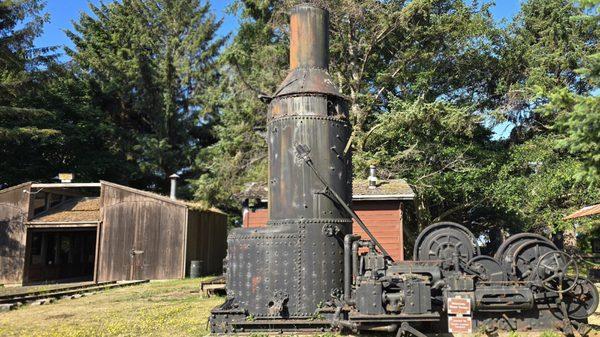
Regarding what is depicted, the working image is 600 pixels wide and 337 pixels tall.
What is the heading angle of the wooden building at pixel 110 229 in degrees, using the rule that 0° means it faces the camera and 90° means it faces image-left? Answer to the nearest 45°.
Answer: approximately 0°

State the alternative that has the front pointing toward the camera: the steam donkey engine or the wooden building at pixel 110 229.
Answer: the wooden building

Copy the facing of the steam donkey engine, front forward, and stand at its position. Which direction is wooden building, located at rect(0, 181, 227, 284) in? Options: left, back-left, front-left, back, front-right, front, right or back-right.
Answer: back-left

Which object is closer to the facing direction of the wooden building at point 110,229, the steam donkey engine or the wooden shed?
the steam donkey engine

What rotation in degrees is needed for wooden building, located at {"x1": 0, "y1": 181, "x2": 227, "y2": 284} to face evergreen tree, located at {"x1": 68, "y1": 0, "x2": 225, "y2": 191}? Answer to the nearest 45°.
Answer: approximately 180°

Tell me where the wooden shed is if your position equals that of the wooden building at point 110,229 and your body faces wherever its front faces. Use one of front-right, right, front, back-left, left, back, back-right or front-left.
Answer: front-left

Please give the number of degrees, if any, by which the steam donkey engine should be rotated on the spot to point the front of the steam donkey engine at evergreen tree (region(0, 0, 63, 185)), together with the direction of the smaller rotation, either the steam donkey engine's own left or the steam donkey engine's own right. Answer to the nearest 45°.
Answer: approximately 135° to the steam donkey engine's own left

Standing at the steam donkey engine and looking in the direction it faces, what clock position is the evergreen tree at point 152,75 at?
The evergreen tree is roughly at 8 o'clock from the steam donkey engine.

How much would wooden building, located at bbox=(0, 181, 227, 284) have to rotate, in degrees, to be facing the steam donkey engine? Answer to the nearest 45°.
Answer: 0° — it already faces it

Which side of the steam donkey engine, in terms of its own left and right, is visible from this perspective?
right

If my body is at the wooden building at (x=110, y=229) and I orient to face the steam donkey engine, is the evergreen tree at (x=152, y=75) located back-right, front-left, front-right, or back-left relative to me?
back-left

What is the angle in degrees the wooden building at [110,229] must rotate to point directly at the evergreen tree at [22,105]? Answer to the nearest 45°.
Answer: approximately 135° to its right

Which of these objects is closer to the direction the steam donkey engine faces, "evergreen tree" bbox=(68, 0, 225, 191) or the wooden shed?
the wooden shed

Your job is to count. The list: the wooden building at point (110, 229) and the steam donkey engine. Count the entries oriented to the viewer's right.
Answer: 1

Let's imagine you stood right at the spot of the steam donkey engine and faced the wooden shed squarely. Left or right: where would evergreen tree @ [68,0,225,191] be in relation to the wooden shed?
left
